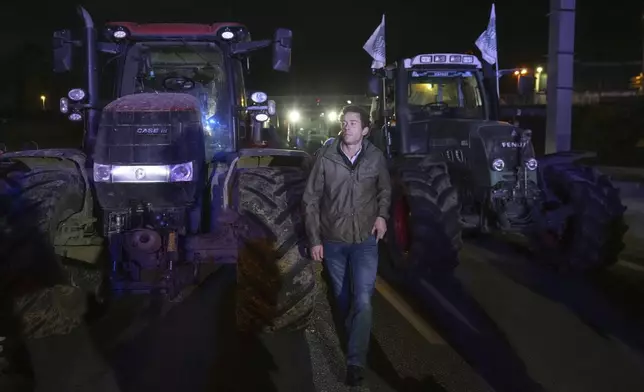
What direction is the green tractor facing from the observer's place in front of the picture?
facing the viewer and to the right of the viewer

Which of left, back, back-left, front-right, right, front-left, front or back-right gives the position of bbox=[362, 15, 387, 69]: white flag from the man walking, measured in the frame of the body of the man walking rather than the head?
back

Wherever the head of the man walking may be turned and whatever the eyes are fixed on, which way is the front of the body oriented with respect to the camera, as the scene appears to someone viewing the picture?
toward the camera

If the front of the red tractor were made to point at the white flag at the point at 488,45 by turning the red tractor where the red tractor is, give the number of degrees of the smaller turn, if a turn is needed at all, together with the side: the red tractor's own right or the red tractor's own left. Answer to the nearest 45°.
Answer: approximately 135° to the red tractor's own left

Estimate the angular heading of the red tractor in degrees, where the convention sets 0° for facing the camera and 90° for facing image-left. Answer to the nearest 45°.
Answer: approximately 0°

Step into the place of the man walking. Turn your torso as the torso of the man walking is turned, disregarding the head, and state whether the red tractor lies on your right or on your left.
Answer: on your right

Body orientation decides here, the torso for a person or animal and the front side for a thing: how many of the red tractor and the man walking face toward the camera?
2
